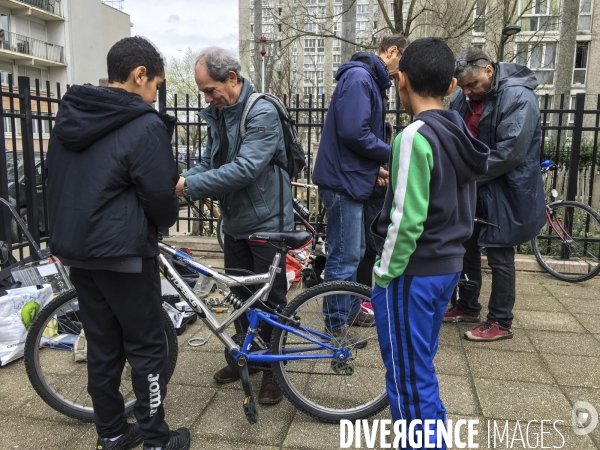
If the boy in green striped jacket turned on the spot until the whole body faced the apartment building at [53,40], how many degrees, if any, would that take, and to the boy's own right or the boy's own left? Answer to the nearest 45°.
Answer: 0° — they already face it

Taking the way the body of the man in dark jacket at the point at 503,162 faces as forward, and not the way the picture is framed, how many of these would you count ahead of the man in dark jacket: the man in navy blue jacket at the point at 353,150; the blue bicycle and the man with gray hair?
3

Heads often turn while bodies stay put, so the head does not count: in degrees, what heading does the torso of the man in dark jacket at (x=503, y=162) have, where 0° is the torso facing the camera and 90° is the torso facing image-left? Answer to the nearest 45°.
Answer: approximately 45°

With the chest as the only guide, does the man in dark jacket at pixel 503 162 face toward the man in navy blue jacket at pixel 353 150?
yes

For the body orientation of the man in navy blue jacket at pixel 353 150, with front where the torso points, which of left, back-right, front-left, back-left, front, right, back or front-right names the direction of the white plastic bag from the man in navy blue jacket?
back
